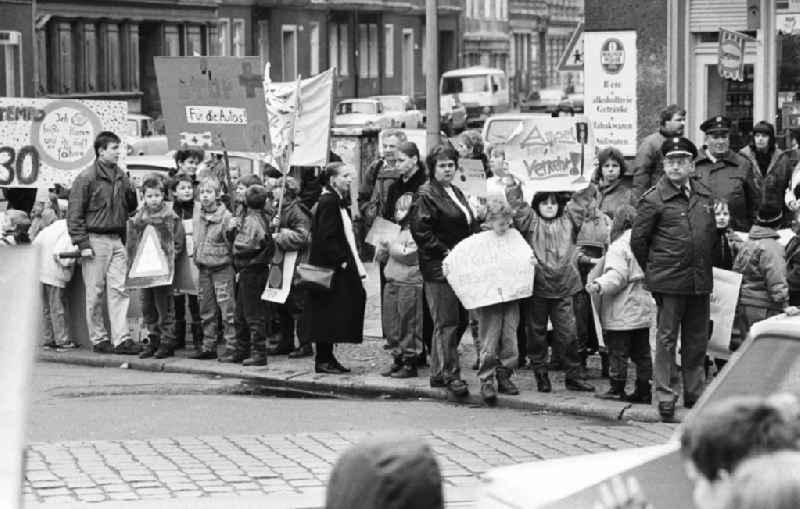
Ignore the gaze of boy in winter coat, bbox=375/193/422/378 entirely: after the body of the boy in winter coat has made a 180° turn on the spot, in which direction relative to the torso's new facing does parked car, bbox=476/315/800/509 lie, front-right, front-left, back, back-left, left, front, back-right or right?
back-right

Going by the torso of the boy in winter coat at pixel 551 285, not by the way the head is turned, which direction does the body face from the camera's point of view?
toward the camera

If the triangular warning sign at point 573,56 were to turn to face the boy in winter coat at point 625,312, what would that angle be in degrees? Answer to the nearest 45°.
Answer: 0° — it already faces them

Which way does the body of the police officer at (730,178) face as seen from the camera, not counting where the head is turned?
toward the camera

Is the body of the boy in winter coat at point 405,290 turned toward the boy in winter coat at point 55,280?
no

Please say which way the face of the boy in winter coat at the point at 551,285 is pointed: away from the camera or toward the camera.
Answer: toward the camera

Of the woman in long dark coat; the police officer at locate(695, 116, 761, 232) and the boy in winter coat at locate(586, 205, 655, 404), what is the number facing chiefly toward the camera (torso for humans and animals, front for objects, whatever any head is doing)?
1

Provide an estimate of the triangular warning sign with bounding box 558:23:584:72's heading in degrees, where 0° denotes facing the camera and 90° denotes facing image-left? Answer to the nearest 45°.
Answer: approximately 0°

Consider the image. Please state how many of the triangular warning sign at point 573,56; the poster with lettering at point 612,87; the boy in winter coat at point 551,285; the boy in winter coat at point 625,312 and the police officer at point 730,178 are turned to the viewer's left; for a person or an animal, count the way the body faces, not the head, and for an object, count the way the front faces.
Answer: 1

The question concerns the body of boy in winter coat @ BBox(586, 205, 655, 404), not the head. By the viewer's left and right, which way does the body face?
facing to the left of the viewer

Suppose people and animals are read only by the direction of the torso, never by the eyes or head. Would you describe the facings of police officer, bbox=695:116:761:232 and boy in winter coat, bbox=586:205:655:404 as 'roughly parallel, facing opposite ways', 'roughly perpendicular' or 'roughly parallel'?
roughly perpendicular

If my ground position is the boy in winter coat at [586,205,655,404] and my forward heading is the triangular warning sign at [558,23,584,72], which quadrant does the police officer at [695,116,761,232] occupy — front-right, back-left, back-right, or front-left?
front-right

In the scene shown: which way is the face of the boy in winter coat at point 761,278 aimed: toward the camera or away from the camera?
away from the camera

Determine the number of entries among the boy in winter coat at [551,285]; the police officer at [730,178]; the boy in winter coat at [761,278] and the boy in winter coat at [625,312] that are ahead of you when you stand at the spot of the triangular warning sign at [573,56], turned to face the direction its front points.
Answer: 4

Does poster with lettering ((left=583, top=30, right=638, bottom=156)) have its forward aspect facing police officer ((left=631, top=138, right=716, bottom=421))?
yes

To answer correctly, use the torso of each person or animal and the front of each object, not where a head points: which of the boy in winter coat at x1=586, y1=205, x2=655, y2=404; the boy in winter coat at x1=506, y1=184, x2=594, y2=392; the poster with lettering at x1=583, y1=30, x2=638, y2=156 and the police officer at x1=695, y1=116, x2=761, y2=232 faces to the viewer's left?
the boy in winter coat at x1=586, y1=205, x2=655, y2=404
